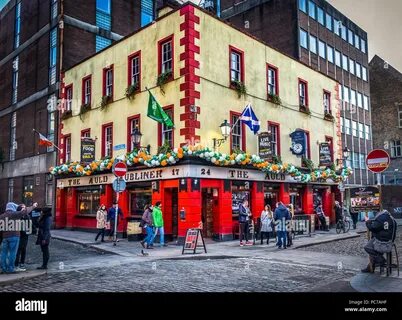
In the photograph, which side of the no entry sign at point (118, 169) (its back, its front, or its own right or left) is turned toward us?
front

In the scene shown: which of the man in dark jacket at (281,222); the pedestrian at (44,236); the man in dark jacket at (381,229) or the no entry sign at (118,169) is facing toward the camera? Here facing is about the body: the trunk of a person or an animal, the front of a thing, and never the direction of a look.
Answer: the no entry sign

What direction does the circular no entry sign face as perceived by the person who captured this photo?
facing the viewer

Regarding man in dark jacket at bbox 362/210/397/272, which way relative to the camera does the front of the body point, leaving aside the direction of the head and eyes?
to the viewer's left

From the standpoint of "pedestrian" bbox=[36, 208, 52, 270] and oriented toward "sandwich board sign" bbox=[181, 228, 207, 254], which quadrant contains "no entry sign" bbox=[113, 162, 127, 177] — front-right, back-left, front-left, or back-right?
front-left

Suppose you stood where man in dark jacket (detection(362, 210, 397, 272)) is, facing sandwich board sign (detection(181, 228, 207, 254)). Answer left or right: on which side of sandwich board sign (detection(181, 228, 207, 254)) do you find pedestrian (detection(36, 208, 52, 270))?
left

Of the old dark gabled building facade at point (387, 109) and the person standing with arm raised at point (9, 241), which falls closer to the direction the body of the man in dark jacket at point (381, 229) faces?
the person standing with arm raised

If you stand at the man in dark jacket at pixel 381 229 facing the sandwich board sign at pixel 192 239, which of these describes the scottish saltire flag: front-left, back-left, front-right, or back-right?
front-right
